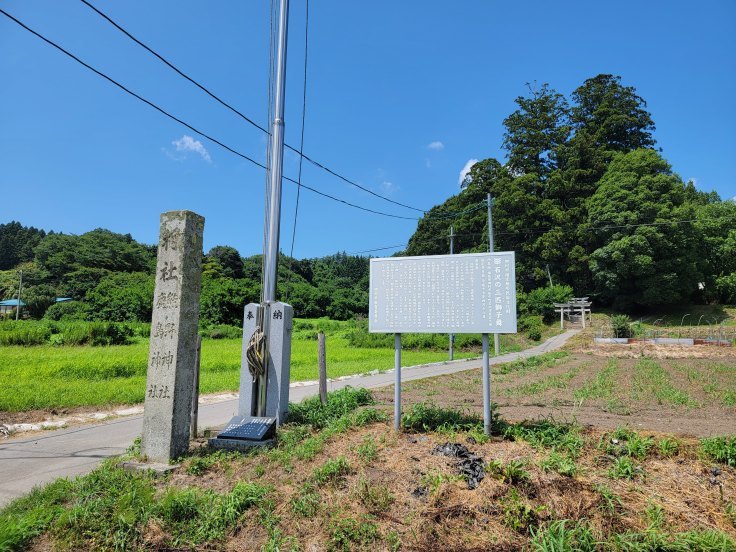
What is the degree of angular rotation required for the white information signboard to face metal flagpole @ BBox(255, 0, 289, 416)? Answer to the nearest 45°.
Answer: approximately 90° to its right

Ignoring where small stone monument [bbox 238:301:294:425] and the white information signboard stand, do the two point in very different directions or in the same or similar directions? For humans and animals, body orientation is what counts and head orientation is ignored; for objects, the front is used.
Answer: same or similar directions

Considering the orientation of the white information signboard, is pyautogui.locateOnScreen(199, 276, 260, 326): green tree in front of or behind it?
behind

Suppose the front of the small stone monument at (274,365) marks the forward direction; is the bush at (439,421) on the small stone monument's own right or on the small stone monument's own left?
on the small stone monument's own left

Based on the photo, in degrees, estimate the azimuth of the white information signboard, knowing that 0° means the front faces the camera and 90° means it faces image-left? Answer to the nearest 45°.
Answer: approximately 0°

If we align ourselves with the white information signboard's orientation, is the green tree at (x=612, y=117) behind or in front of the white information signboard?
behind

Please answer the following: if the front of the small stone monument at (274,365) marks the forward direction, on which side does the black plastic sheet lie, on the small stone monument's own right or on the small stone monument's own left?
on the small stone monument's own left

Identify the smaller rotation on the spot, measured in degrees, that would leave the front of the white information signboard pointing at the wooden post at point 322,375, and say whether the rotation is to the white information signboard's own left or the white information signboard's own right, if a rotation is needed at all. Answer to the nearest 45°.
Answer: approximately 135° to the white information signboard's own right

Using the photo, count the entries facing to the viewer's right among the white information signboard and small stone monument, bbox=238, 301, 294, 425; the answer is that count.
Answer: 0

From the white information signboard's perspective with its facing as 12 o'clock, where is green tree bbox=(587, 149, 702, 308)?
The green tree is roughly at 7 o'clock from the white information signboard.

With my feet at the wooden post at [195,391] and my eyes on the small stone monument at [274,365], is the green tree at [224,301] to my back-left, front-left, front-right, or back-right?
front-left

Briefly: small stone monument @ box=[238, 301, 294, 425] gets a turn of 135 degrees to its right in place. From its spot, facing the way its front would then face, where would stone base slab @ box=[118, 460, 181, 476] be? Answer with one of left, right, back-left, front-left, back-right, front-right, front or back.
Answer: back-left

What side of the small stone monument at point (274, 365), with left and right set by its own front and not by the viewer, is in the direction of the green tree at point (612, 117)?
back

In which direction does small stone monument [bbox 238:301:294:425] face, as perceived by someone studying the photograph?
facing the viewer and to the left of the viewer
